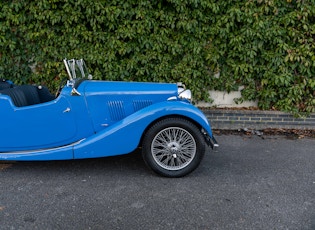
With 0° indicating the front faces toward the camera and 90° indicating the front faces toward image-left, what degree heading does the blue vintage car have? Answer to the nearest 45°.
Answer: approximately 270°
